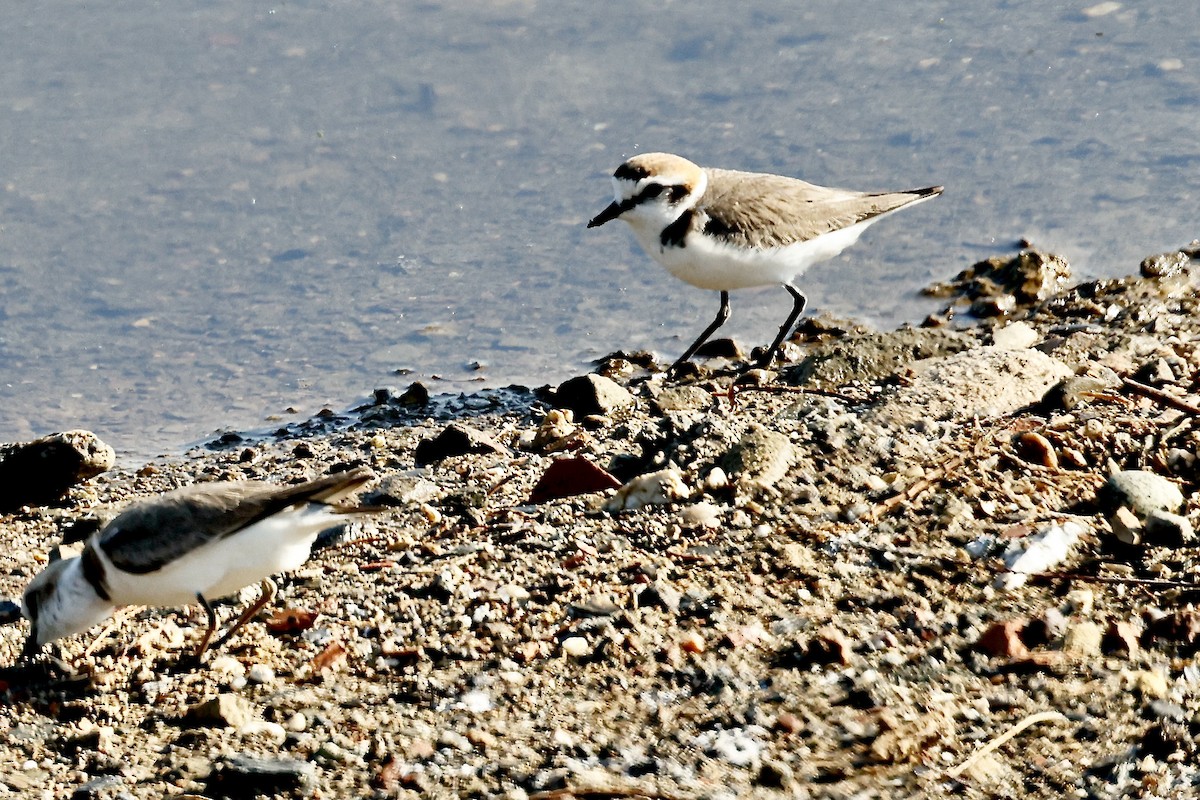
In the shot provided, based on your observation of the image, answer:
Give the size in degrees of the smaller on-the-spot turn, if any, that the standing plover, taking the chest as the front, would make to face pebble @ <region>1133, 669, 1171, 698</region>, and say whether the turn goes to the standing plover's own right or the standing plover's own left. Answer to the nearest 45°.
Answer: approximately 90° to the standing plover's own left

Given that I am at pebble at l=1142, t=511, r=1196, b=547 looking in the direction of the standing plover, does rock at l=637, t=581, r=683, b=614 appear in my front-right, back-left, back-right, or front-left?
front-left

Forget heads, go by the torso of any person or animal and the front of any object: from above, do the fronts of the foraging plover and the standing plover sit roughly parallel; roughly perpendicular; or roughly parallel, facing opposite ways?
roughly parallel

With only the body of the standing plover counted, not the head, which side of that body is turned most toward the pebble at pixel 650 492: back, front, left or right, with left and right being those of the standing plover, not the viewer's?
left

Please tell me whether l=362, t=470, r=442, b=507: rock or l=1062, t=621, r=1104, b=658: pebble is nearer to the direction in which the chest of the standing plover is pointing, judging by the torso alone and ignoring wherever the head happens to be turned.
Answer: the rock

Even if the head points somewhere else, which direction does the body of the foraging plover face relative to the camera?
to the viewer's left

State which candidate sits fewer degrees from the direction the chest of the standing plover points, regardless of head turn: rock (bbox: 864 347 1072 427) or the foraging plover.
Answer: the foraging plover

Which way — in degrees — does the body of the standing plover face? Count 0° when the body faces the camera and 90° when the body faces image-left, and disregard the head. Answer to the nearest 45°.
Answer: approximately 90°

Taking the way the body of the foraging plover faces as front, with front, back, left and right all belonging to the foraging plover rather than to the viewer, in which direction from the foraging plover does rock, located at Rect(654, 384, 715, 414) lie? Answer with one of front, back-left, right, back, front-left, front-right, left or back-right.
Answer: back-right

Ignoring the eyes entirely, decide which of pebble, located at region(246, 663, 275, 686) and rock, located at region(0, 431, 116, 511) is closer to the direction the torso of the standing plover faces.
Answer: the rock

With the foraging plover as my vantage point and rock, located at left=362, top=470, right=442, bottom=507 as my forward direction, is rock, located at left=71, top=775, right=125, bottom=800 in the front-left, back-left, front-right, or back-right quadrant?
back-right

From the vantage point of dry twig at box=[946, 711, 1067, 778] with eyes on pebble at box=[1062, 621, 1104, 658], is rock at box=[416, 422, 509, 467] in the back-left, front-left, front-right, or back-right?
front-left

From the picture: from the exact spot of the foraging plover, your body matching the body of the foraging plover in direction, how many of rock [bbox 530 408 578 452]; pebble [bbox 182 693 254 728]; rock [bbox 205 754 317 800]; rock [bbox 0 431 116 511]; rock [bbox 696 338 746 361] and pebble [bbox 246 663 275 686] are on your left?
3

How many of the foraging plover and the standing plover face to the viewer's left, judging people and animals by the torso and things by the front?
2

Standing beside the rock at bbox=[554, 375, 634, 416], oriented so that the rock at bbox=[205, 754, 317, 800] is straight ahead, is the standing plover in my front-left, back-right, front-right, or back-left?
back-left

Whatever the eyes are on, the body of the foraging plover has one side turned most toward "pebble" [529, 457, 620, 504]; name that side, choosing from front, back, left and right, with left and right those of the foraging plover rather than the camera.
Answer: back

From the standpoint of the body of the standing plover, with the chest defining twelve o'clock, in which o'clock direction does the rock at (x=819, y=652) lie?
The rock is roughly at 9 o'clock from the standing plover.
